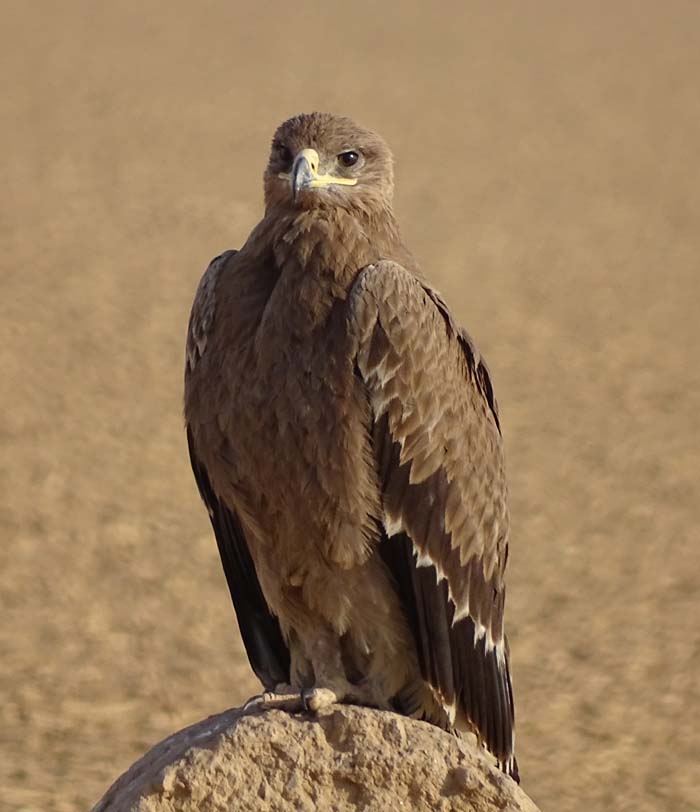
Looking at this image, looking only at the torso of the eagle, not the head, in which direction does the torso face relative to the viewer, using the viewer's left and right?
facing the viewer and to the left of the viewer
